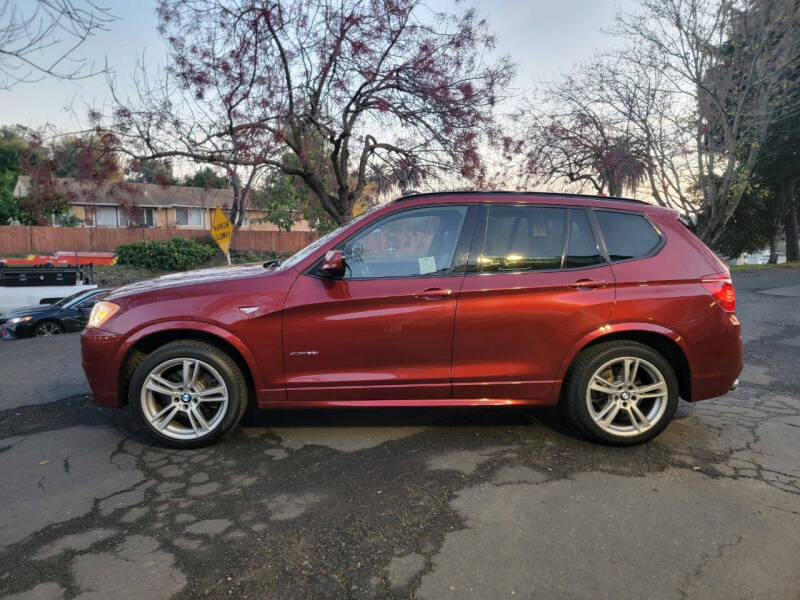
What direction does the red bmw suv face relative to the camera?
to the viewer's left

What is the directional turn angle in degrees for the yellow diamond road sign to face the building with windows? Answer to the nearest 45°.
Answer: approximately 135° to its right

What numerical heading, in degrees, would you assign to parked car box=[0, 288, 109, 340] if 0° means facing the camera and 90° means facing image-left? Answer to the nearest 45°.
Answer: approximately 45°

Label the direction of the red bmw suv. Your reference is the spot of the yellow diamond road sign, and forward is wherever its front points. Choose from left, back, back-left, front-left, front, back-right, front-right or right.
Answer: front-left

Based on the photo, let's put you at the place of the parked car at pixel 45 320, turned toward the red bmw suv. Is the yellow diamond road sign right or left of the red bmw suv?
left

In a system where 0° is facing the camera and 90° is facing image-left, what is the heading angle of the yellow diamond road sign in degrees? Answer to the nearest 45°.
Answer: approximately 45°

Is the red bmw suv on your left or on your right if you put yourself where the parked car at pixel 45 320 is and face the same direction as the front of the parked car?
on your left

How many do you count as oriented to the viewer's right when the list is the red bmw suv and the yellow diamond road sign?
0

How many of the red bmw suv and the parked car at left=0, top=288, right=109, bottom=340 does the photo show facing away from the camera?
0

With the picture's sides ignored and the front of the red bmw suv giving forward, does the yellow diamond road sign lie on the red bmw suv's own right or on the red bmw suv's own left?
on the red bmw suv's own right

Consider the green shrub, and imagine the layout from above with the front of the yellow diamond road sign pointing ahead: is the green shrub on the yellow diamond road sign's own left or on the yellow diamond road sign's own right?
on the yellow diamond road sign's own right

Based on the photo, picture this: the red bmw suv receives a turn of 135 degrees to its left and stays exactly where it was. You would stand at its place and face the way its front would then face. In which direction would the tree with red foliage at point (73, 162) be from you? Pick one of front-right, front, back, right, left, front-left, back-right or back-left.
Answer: back

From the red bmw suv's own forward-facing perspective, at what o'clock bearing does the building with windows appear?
The building with windows is roughly at 2 o'clock from the red bmw suv.

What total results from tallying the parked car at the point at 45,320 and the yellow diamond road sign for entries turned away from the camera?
0
